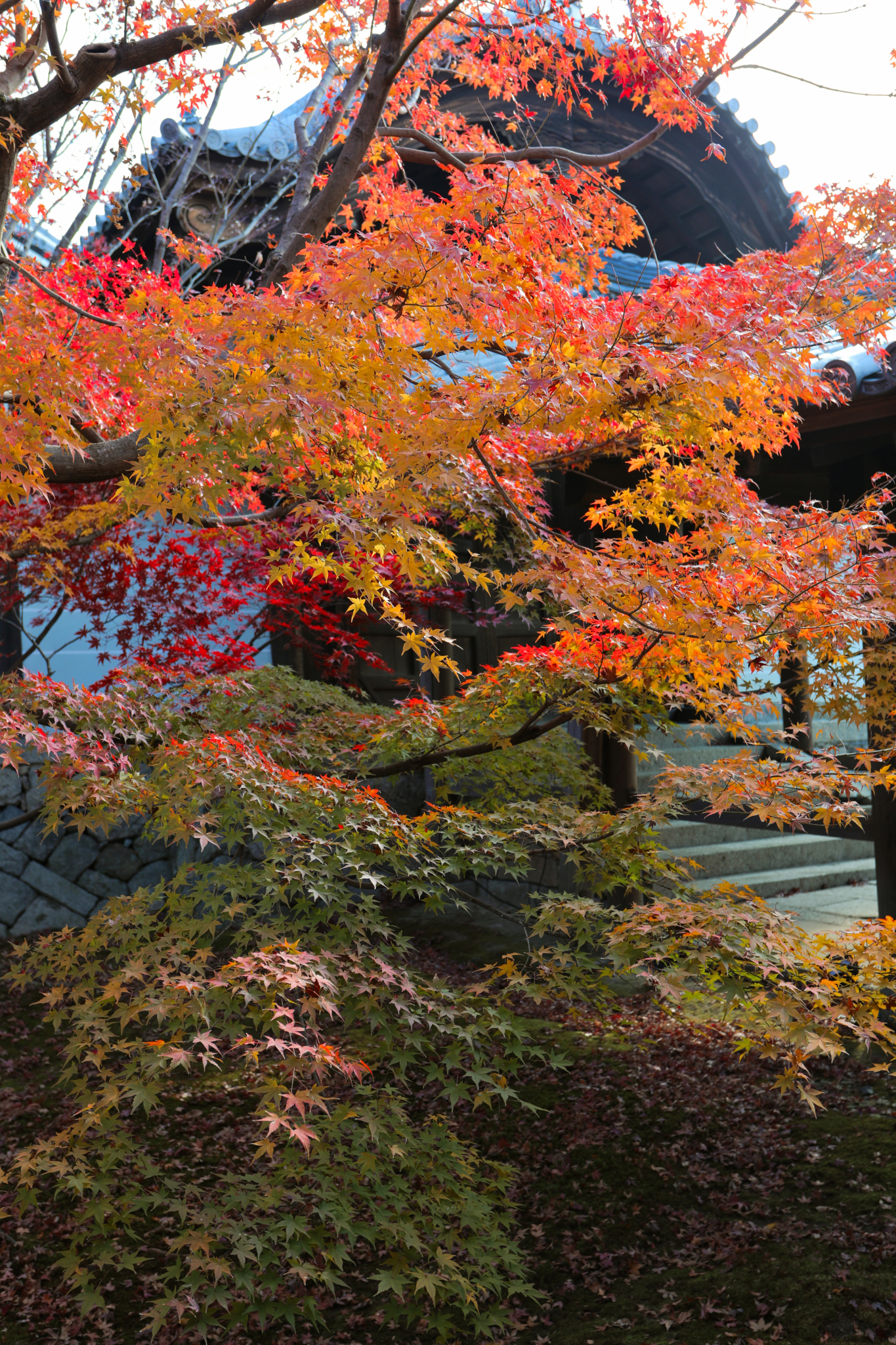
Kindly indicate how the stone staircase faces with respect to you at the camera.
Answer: facing the viewer and to the right of the viewer

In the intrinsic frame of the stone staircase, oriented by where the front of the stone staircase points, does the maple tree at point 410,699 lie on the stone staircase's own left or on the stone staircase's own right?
on the stone staircase's own right
